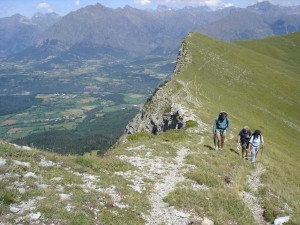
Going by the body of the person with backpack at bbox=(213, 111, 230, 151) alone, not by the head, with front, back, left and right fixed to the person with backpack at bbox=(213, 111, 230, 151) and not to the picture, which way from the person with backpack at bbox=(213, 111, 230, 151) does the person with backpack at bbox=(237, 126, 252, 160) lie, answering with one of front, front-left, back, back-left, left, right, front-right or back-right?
left

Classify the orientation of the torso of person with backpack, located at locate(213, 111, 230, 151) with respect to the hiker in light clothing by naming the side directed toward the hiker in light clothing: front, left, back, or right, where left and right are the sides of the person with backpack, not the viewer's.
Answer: left

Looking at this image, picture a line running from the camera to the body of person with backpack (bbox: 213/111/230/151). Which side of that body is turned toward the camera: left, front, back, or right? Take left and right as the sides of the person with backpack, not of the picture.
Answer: front
